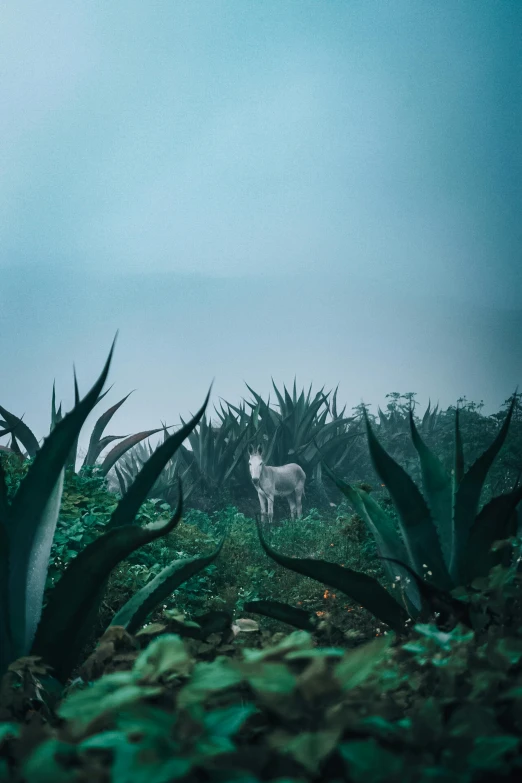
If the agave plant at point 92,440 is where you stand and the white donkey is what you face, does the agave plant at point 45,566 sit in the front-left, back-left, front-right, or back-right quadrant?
back-right

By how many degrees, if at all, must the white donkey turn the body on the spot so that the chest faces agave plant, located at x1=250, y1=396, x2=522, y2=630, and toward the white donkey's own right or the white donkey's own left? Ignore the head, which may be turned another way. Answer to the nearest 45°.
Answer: approximately 45° to the white donkey's own left

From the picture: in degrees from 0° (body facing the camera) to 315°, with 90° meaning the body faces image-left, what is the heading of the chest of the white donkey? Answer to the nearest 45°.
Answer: approximately 45°

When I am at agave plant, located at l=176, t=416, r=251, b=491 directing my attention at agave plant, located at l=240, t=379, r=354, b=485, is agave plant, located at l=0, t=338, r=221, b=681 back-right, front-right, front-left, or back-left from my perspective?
back-right

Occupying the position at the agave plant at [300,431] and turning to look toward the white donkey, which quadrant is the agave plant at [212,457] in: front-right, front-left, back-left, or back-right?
front-right

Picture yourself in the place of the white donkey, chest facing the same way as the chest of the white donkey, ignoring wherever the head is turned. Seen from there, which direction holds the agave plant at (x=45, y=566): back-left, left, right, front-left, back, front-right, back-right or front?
front-left

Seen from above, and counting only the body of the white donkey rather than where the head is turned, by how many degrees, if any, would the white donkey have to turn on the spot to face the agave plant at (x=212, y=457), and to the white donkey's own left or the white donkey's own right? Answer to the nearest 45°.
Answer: approximately 90° to the white donkey's own right

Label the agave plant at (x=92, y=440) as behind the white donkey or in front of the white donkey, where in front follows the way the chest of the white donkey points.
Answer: in front
